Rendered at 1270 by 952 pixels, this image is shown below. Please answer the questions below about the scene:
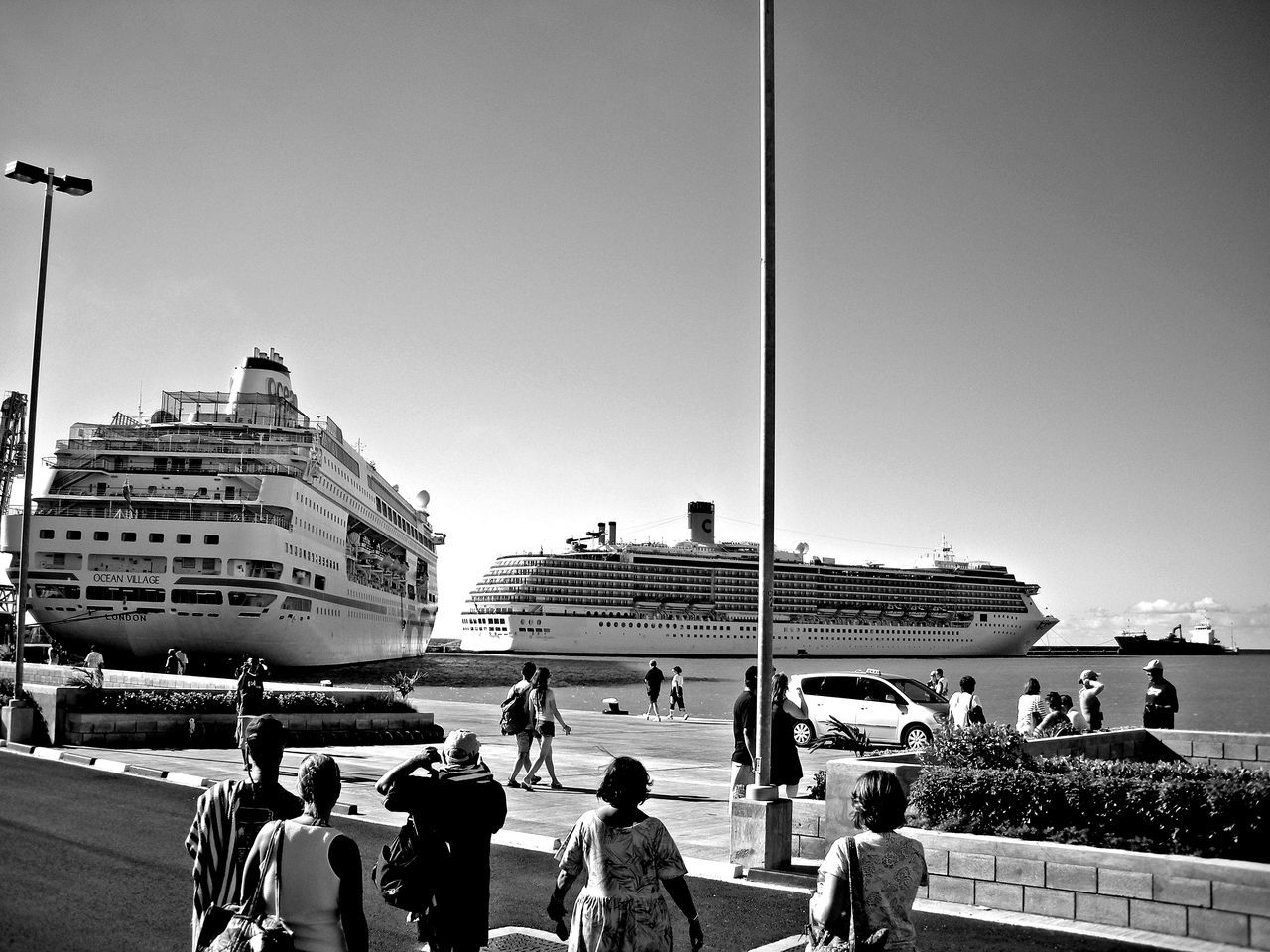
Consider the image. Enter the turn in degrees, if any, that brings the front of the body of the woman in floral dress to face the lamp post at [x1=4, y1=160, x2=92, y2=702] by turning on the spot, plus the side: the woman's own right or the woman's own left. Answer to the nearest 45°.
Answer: approximately 45° to the woman's own left

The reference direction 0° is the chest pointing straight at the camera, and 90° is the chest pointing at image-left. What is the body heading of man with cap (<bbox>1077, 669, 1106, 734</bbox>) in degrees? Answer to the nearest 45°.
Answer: approximately 45°

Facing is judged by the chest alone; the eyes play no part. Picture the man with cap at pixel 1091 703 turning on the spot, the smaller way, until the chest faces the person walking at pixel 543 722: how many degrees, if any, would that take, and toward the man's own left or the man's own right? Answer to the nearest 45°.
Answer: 0° — they already face them

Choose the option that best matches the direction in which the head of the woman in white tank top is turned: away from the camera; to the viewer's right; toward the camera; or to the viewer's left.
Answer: away from the camera

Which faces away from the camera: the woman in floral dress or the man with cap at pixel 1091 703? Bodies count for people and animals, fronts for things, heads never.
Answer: the woman in floral dress

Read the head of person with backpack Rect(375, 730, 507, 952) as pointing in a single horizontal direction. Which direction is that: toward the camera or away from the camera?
away from the camera

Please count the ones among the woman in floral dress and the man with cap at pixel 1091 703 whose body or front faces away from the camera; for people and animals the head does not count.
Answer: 1

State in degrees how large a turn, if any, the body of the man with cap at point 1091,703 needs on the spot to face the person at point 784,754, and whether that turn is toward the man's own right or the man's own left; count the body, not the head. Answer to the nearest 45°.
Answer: approximately 45° to the man's own left

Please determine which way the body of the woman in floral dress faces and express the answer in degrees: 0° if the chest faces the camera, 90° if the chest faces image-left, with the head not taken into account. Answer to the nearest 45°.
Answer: approximately 180°

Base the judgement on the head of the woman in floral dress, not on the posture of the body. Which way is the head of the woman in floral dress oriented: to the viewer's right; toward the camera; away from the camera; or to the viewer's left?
away from the camera
